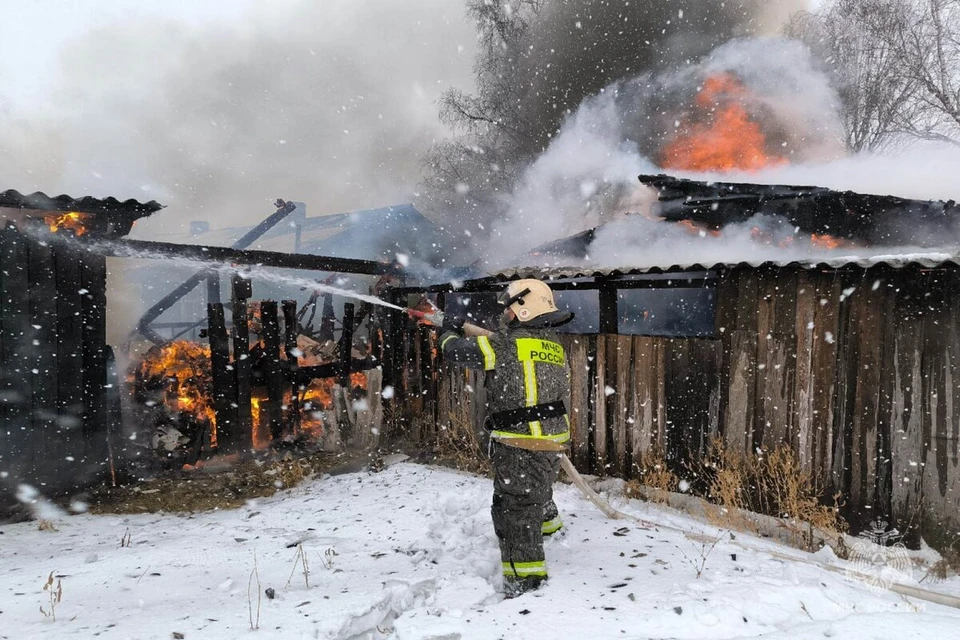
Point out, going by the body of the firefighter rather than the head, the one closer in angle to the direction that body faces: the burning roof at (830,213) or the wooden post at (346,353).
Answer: the wooden post

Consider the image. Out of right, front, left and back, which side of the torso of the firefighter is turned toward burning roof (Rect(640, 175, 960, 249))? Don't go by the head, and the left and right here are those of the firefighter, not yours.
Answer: right

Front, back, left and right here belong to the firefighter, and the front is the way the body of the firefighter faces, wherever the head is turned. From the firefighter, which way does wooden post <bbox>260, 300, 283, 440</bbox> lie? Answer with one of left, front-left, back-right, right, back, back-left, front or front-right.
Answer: front

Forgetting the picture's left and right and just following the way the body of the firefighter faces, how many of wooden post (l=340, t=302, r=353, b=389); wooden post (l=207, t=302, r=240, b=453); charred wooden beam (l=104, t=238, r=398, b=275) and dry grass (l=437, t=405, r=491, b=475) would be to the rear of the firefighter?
0

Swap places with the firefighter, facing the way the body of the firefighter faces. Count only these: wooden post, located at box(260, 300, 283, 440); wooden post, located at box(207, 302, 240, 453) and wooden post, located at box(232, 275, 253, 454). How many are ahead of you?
3

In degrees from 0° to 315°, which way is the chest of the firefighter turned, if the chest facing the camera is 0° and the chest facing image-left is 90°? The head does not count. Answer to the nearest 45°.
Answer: approximately 135°

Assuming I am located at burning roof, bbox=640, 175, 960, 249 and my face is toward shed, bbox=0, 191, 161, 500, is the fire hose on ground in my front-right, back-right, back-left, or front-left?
front-left

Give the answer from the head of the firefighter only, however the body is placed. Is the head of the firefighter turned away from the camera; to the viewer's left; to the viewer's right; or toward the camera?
to the viewer's left

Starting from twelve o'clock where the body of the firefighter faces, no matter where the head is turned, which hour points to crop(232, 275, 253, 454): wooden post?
The wooden post is roughly at 12 o'clock from the firefighter.

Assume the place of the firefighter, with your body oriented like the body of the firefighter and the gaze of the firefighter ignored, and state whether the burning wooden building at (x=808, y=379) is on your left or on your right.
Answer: on your right

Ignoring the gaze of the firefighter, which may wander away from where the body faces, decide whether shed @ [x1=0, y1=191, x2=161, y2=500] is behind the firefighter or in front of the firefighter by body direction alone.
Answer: in front

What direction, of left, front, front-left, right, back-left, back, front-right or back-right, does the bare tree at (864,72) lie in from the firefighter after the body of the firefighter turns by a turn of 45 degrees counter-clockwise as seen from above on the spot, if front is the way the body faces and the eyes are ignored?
back-right

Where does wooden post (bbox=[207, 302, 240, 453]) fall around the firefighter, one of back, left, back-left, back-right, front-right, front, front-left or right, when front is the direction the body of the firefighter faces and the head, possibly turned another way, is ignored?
front

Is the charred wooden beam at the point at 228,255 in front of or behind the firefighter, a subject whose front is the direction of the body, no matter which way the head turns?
in front

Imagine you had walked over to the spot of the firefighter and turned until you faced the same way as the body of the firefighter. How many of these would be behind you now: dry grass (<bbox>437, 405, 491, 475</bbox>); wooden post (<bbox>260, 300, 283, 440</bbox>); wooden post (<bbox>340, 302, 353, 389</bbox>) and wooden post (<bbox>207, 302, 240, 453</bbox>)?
0
